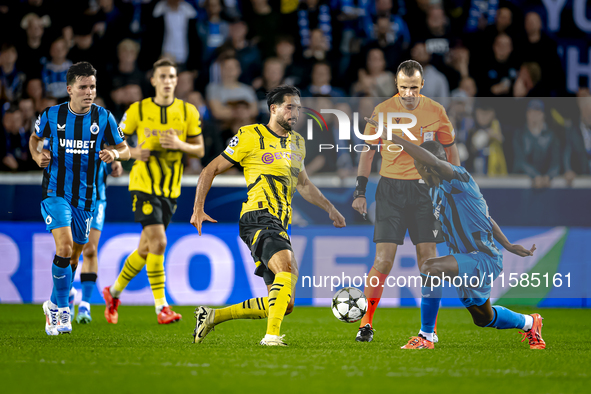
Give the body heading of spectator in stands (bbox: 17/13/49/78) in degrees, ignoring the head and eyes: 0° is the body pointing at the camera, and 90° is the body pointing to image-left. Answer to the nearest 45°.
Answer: approximately 0°

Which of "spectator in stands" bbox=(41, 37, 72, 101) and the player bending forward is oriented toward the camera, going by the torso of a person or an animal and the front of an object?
the spectator in stands

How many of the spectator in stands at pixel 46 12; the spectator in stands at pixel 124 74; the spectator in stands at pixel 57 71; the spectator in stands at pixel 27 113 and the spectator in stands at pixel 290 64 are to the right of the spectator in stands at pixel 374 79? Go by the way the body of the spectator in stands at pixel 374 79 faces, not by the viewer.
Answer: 5

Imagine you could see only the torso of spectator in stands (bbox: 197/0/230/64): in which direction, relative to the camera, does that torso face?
toward the camera

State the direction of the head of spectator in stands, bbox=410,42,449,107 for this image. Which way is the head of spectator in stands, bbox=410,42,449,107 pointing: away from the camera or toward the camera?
toward the camera

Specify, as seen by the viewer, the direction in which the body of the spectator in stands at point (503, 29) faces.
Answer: toward the camera

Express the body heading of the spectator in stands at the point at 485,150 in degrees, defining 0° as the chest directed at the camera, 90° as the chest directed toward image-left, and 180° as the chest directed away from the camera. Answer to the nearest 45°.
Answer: approximately 0°

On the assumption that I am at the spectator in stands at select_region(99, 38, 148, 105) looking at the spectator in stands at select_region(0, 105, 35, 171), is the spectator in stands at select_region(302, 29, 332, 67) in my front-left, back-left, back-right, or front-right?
back-left

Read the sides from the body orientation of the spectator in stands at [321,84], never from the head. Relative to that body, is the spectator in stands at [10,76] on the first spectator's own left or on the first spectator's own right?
on the first spectator's own right

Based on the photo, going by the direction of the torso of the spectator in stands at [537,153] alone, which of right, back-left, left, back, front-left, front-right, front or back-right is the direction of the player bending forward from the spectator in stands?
front

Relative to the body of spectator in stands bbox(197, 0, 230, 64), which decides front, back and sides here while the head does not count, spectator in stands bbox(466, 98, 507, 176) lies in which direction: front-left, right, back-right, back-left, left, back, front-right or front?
front-left

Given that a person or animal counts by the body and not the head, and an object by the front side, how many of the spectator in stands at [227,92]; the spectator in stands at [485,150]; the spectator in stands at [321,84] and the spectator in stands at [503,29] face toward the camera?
4

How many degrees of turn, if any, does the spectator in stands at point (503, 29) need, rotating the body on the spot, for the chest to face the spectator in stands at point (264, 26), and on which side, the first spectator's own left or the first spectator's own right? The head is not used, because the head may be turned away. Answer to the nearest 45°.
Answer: approximately 90° to the first spectator's own right

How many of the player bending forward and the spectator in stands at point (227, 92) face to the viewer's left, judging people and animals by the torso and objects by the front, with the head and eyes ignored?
1

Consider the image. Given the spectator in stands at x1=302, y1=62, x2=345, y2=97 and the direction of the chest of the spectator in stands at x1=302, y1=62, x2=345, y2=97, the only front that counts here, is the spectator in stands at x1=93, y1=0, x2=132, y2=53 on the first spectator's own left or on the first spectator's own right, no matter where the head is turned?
on the first spectator's own right

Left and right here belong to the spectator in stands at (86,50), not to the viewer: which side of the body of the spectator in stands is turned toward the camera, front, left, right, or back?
front

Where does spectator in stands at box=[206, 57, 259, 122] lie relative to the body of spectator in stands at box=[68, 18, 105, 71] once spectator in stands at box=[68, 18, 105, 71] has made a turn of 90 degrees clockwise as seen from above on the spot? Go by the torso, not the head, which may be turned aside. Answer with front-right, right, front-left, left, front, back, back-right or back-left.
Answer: back-left

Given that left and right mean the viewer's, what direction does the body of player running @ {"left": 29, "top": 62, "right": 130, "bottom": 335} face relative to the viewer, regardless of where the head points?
facing the viewer
